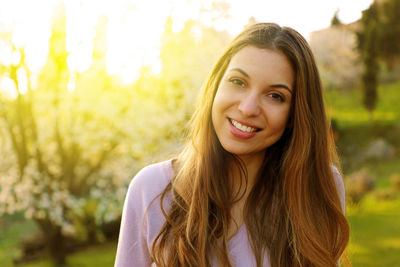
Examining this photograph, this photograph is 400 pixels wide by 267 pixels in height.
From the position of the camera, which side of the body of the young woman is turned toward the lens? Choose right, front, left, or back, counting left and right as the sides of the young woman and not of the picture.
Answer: front

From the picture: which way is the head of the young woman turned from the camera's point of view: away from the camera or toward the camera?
toward the camera

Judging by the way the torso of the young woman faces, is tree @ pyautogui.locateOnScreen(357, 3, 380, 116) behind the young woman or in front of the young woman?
behind

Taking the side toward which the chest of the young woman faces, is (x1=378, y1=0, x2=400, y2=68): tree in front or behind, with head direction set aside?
behind

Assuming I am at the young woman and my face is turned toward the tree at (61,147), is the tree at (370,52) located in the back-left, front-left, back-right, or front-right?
front-right

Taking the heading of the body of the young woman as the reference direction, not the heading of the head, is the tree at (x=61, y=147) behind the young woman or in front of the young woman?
behind
